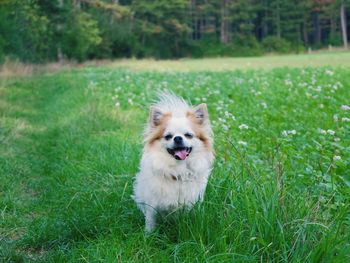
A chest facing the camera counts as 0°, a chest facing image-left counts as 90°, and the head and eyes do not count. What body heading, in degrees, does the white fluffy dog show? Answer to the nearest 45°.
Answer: approximately 0°
